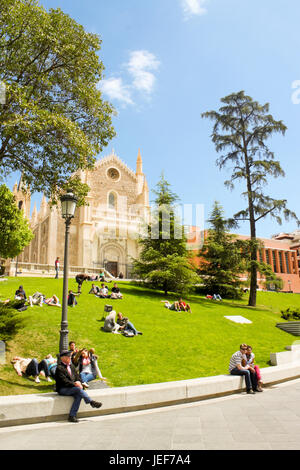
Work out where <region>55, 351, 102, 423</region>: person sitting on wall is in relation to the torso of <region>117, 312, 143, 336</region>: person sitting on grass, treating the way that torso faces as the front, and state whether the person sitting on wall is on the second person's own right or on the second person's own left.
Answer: on the second person's own right

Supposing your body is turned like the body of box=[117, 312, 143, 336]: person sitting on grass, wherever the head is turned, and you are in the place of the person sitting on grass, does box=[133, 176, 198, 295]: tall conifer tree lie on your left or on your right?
on your left

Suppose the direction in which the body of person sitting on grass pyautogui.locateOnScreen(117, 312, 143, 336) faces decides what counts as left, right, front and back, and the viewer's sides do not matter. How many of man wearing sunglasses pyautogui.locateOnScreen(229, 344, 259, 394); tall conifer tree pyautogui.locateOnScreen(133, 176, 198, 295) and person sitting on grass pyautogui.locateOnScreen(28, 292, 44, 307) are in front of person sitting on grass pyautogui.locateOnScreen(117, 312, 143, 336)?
1

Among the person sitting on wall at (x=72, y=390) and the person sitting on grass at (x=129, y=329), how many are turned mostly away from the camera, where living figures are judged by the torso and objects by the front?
0

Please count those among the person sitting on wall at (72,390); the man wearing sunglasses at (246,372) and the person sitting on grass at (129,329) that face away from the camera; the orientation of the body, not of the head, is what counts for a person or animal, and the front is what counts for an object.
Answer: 0

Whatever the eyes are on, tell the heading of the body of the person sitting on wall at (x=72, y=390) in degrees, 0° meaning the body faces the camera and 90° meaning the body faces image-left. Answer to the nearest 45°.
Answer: approximately 315°

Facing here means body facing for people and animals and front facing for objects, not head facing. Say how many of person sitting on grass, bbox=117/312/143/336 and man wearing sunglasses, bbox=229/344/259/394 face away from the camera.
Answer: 0

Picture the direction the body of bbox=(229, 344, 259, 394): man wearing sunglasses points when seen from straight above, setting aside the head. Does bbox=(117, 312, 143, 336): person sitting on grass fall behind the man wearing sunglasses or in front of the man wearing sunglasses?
behind

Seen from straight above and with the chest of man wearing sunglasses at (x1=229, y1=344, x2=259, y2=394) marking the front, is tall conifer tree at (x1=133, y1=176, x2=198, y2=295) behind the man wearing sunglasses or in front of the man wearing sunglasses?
behind

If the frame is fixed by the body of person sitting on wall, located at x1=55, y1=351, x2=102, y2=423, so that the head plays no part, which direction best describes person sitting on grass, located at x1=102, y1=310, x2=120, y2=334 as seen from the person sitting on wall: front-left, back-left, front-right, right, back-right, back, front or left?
back-left

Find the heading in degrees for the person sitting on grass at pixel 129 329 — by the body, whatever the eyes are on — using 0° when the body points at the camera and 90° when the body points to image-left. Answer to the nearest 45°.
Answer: approximately 315°

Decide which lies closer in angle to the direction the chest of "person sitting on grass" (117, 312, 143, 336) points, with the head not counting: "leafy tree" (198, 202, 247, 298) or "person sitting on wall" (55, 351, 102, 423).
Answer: the person sitting on wall

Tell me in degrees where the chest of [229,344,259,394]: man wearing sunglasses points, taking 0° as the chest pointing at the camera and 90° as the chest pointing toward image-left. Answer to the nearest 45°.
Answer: approximately 315°

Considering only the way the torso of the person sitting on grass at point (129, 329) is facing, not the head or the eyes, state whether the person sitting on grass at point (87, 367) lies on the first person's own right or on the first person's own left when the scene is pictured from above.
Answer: on the first person's own right
